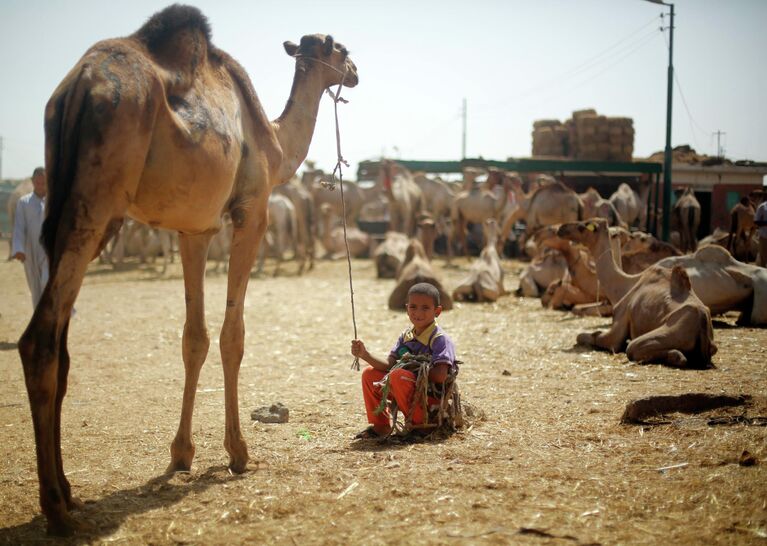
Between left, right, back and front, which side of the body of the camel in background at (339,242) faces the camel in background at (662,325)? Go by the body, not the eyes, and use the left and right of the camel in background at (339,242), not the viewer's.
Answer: left

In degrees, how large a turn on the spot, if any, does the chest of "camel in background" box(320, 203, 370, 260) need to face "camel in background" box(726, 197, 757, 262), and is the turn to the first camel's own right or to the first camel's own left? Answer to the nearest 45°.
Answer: approximately 135° to the first camel's own left

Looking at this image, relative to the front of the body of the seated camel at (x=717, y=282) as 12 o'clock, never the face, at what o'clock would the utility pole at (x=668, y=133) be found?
The utility pole is roughly at 3 o'clock from the seated camel.

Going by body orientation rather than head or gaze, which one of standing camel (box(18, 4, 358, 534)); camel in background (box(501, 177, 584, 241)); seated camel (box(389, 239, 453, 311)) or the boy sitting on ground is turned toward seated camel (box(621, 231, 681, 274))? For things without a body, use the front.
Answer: the standing camel

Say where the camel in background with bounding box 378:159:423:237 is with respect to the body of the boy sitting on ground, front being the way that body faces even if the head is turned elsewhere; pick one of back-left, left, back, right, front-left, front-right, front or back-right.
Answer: back-right

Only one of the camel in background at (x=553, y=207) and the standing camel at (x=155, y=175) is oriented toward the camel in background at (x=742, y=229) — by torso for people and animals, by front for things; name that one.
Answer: the standing camel

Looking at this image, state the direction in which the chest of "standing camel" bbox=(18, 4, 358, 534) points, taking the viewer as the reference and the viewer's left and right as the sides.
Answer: facing away from the viewer and to the right of the viewer

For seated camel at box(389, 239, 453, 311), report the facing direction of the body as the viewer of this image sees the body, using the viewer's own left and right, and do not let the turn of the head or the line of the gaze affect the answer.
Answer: facing away from the viewer

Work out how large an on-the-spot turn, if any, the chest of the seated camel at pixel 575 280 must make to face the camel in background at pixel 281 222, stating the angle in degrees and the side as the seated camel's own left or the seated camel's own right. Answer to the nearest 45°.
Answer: approximately 45° to the seated camel's own right

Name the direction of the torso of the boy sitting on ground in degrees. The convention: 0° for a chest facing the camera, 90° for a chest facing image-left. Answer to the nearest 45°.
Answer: approximately 45°

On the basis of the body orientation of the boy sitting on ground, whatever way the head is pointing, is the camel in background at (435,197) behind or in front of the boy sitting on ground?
behind
